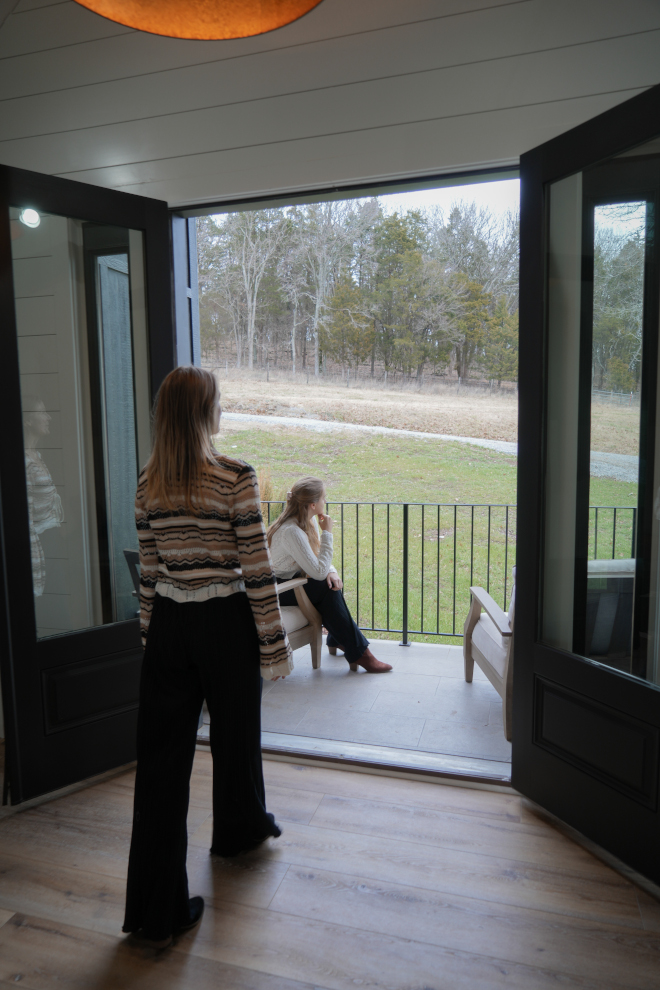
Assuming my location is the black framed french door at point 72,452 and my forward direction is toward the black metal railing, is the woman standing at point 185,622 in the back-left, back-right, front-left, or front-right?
back-right

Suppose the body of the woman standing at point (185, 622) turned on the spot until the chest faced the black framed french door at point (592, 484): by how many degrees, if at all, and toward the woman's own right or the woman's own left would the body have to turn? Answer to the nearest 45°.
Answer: approximately 45° to the woman's own right

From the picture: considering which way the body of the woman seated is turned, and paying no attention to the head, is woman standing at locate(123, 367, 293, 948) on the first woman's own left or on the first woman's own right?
on the first woman's own right

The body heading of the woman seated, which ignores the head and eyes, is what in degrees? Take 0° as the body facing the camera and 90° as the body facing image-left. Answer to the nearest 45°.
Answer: approximately 270°

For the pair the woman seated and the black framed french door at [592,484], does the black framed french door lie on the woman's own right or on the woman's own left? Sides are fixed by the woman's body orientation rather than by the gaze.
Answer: on the woman's own right

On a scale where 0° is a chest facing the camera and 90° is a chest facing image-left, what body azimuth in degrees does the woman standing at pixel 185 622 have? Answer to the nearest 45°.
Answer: approximately 225°

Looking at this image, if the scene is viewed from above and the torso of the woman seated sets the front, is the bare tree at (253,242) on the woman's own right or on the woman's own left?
on the woman's own left
